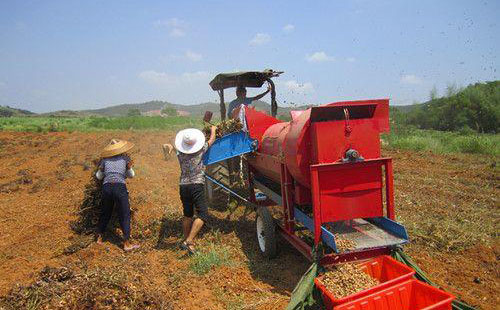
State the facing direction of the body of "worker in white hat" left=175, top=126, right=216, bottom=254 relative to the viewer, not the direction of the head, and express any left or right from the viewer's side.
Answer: facing away from the viewer and to the right of the viewer

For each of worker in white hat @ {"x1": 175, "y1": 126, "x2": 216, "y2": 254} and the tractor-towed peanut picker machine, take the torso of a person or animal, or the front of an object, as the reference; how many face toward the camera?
0

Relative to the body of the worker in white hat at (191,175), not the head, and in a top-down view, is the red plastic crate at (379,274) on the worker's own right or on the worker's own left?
on the worker's own right

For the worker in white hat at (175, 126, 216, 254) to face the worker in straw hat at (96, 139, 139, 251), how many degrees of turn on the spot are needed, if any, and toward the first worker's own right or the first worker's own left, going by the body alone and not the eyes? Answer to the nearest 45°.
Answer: approximately 135° to the first worker's own left

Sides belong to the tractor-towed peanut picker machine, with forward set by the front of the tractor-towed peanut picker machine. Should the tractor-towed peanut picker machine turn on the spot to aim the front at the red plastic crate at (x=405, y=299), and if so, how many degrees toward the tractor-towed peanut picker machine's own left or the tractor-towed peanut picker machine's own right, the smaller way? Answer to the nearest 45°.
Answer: approximately 180°

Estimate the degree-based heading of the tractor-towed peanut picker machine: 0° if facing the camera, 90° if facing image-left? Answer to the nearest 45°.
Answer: approximately 135°

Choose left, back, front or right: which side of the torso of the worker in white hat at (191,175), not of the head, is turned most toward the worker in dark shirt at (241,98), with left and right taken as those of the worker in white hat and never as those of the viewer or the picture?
front
